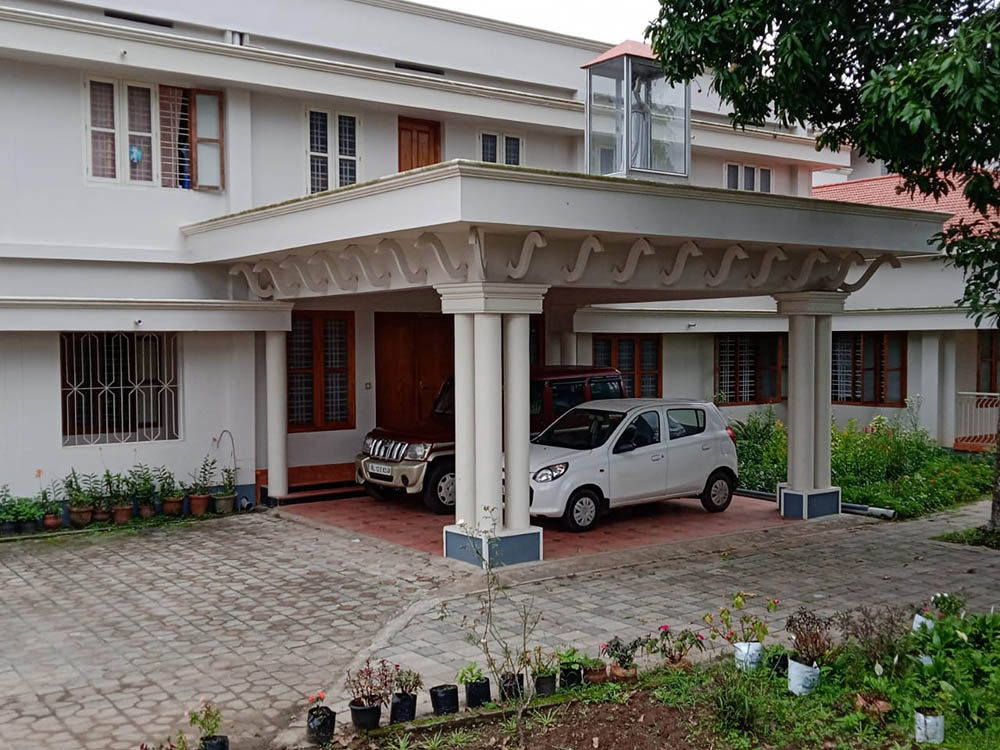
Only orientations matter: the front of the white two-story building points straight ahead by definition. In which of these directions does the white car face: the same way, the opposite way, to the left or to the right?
to the right

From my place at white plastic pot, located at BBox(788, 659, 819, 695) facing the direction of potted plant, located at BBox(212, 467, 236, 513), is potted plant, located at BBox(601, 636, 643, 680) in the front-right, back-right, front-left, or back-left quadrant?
front-left

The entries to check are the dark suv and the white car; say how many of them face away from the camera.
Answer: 0

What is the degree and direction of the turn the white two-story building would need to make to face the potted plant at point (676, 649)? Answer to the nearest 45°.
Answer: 0° — it already faces it

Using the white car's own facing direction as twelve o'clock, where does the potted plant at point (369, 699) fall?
The potted plant is roughly at 11 o'clock from the white car.

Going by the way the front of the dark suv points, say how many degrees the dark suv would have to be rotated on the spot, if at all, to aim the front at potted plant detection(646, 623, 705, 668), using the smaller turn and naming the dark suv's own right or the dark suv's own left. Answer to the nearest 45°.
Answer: approximately 45° to the dark suv's own left

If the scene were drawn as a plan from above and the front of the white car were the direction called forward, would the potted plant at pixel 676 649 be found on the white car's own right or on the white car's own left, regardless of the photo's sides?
on the white car's own left

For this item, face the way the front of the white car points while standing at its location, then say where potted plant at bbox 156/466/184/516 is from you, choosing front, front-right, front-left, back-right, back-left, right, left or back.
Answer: front-right

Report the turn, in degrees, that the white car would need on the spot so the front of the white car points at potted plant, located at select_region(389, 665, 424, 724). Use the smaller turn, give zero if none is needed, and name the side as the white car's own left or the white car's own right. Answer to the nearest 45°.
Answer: approximately 45° to the white car's own left

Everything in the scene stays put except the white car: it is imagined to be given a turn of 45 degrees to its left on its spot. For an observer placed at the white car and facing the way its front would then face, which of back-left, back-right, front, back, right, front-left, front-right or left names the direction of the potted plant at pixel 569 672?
front

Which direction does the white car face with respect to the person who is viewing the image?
facing the viewer and to the left of the viewer

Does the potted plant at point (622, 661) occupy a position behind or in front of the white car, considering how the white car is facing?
in front

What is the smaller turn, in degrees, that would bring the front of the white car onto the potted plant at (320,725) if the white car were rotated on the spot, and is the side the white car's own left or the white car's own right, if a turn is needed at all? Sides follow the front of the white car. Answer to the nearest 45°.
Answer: approximately 45° to the white car's own left

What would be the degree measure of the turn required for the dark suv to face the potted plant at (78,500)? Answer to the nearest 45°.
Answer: approximately 45° to its right

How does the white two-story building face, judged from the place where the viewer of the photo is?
facing the viewer and to the right of the viewer

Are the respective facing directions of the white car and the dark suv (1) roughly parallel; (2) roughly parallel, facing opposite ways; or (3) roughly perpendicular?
roughly parallel

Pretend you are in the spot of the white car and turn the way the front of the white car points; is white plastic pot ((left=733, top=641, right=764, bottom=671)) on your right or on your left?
on your left
